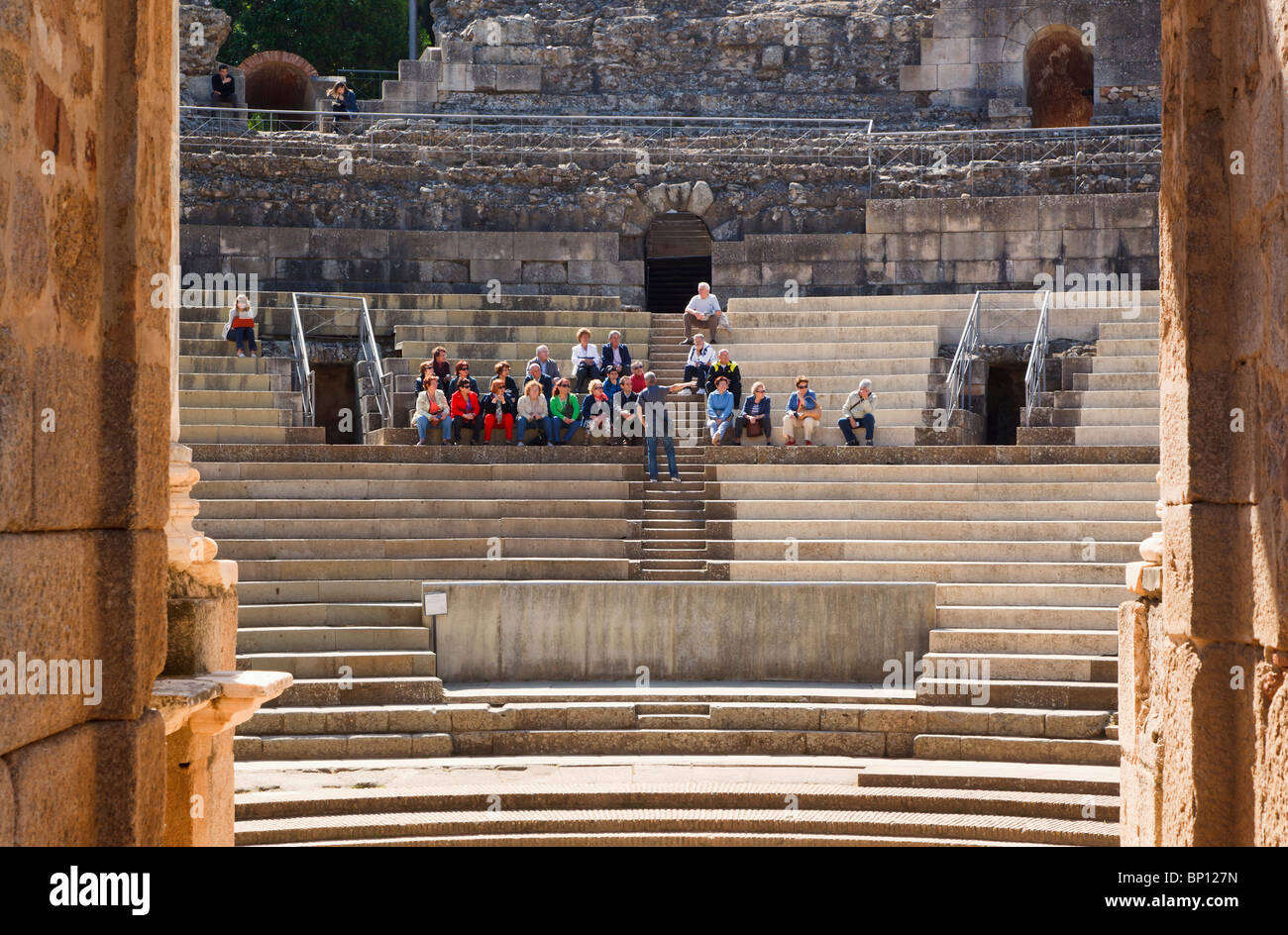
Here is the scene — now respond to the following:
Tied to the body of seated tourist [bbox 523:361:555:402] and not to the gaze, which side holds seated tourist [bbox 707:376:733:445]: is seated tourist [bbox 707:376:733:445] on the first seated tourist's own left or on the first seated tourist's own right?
on the first seated tourist's own left

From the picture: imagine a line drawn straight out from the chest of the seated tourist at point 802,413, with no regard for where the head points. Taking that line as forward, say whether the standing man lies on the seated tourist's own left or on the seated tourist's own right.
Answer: on the seated tourist's own right

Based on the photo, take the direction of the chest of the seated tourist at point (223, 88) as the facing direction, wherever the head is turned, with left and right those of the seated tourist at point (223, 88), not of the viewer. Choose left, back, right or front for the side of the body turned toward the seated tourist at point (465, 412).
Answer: front

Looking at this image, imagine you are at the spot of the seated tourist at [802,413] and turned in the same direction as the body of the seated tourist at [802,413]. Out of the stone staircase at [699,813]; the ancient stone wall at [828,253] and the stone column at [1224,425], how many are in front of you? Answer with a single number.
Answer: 2

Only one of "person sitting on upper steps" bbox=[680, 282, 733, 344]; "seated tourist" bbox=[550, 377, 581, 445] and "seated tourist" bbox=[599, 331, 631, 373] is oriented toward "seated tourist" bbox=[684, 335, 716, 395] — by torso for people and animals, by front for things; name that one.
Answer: the person sitting on upper steps

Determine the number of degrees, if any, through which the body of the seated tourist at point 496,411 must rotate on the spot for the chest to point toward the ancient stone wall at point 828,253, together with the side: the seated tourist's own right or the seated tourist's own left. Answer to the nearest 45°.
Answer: approximately 135° to the seated tourist's own left

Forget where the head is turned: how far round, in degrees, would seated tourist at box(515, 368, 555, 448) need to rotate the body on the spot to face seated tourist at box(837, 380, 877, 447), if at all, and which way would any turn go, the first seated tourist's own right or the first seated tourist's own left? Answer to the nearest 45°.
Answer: approximately 90° to the first seated tourist's own left

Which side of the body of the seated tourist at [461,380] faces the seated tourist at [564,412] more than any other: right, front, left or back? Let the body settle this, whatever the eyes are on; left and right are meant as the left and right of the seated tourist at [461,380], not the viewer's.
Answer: left

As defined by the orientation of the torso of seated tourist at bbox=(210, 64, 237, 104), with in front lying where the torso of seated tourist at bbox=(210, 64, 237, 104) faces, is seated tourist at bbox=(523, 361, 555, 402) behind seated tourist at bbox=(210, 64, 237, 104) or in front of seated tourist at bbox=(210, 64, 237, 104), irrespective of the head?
in front

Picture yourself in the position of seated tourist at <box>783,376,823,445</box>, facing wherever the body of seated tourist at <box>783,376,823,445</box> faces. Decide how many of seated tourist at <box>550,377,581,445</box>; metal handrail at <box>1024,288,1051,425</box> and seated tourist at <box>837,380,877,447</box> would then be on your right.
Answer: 1
